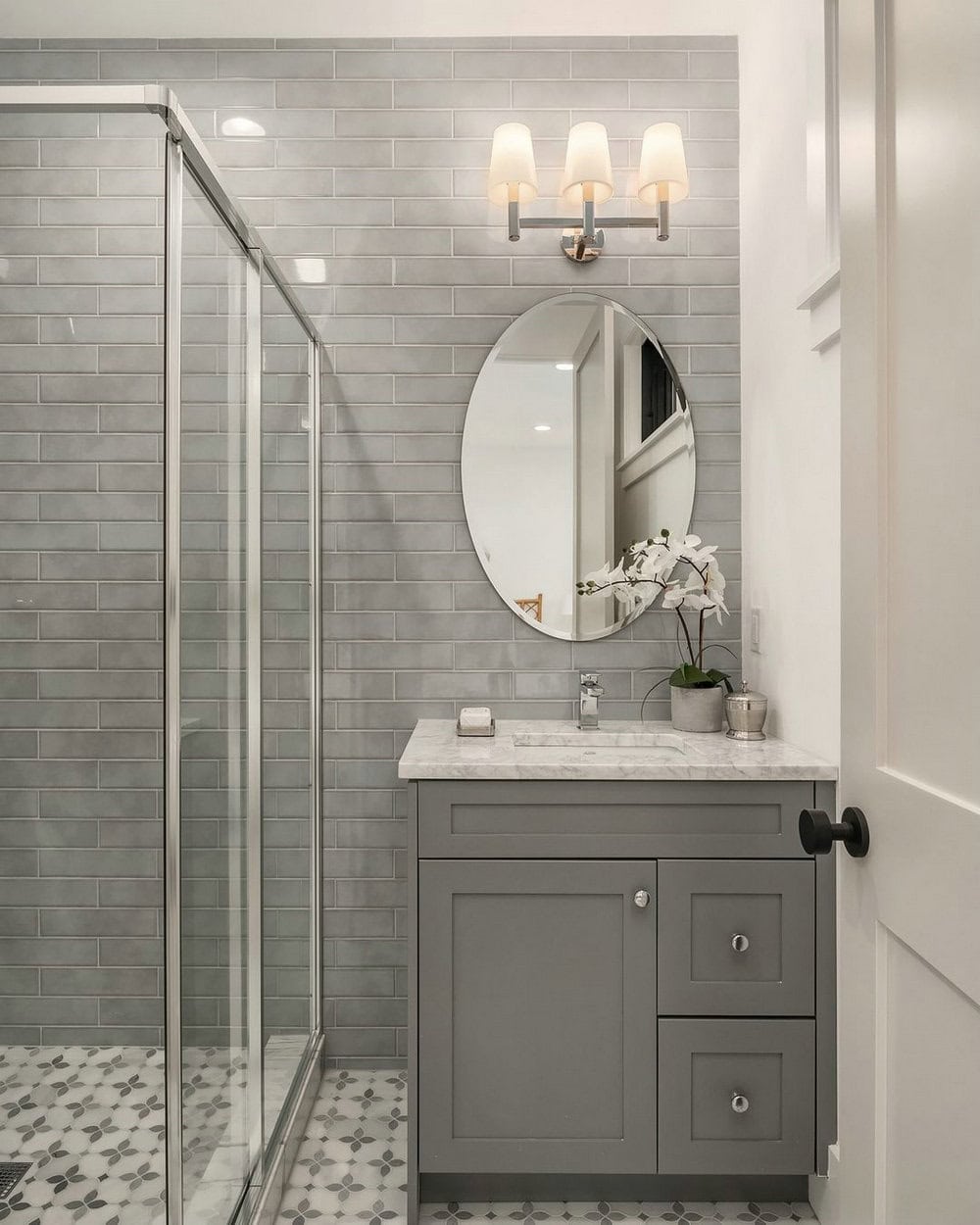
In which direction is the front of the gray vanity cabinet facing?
toward the camera

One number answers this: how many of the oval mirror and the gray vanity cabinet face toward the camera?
2

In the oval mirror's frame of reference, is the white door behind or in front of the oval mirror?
in front

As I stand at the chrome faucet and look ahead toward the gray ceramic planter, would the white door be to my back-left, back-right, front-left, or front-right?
front-right

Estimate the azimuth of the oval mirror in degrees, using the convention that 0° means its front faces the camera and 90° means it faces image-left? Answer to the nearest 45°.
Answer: approximately 0°

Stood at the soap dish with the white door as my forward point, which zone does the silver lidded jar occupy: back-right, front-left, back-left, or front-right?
front-left

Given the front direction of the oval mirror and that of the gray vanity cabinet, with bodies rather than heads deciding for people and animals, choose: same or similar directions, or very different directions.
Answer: same or similar directions
